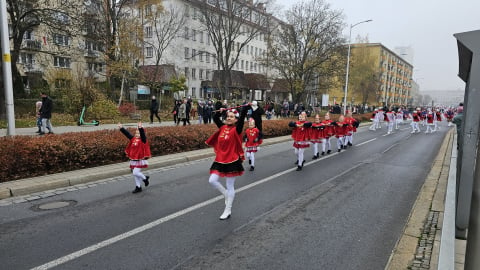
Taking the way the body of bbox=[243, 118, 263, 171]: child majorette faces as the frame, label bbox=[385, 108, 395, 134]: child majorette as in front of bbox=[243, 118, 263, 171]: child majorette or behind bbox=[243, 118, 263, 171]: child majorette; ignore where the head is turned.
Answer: behind

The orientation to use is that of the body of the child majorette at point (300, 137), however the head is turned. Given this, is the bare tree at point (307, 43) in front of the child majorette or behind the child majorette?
behind

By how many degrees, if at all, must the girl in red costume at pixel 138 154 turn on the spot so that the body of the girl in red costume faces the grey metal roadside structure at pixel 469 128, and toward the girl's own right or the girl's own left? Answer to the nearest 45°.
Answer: approximately 90° to the girl's own left

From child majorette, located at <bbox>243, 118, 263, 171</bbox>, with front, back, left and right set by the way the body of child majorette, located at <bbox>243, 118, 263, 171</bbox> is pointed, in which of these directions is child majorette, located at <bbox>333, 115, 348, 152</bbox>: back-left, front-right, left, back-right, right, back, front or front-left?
back-left

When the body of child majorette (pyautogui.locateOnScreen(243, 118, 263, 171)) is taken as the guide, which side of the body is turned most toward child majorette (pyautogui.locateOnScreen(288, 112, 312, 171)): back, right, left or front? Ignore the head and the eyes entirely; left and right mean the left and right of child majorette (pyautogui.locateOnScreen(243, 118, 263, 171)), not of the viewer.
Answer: left

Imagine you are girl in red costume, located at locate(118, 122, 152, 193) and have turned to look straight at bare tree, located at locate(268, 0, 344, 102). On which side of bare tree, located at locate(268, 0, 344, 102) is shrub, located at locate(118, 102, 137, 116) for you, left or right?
left

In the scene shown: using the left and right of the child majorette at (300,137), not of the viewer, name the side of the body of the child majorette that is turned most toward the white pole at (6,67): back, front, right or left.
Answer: right

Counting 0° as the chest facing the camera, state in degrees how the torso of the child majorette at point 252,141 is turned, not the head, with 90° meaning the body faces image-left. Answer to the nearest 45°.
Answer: approximately 0°

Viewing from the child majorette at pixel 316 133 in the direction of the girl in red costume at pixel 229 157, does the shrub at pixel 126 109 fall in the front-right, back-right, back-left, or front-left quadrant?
back-right

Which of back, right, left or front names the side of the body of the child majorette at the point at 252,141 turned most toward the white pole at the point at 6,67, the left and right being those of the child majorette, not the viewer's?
right

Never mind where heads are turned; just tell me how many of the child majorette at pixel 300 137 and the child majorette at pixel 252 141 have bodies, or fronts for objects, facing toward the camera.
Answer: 2

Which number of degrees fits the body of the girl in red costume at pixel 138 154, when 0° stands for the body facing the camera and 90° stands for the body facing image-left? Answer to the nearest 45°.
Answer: approximately 45°
